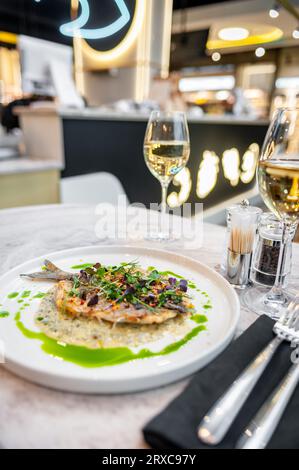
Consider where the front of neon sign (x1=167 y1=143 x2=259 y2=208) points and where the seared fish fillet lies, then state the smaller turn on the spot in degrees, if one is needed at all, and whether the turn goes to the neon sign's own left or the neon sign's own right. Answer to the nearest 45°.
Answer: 0° — it already faces it

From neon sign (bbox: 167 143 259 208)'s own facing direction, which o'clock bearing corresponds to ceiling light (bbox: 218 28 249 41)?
The ceiling light is roughly at 6 o'clock from the neon sign.

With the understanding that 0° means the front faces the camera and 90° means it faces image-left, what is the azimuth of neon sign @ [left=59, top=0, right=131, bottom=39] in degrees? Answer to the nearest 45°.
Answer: approximately 0°

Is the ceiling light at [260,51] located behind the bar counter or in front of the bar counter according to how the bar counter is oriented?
behind

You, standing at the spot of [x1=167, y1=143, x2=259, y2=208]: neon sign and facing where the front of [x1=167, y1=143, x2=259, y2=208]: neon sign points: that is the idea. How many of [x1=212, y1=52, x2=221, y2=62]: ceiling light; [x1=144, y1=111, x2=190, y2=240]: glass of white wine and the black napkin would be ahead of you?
2

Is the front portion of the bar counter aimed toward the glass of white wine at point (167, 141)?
yes

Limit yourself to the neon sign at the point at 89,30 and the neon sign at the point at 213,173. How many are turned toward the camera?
2

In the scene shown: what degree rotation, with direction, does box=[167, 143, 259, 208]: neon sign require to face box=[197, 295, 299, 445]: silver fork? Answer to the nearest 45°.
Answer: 0° — it already faces it

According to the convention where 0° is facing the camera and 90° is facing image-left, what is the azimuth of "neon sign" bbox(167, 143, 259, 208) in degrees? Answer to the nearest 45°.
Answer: approximately 0°

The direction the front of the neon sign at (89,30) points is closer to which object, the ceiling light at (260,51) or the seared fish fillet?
the seared fish fillet
